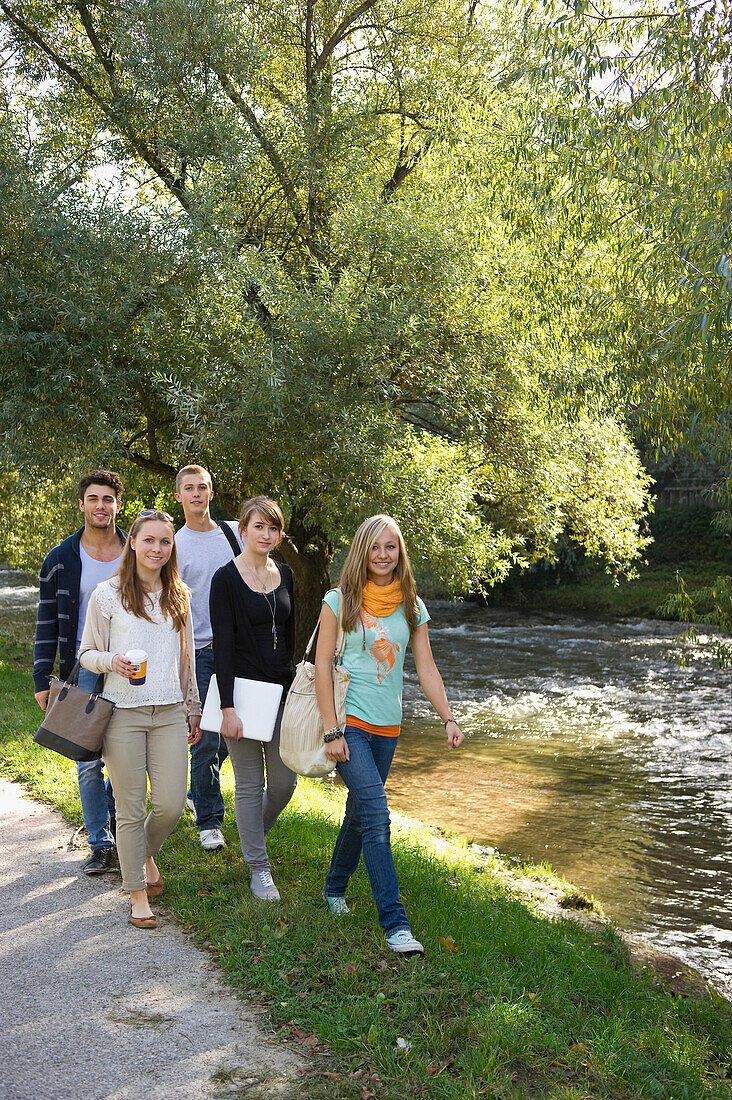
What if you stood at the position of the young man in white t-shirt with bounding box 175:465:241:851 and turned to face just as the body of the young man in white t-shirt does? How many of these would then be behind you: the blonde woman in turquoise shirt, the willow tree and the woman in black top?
1

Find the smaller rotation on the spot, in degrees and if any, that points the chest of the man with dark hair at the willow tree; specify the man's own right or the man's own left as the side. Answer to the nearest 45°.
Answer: approximately 135° to the man's own left

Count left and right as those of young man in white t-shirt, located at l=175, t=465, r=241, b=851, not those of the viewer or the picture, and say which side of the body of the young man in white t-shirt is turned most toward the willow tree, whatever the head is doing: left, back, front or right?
back

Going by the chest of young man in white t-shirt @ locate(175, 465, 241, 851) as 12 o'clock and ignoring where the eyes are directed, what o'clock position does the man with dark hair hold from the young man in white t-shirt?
The man with dark hair is roughly at 2 o'clock from the young man in white t-shirt.

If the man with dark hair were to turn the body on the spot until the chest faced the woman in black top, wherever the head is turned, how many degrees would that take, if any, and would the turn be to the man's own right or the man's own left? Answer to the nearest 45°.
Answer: approximately 45° to the man's own left

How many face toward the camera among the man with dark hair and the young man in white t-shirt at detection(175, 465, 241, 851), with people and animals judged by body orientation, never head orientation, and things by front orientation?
2

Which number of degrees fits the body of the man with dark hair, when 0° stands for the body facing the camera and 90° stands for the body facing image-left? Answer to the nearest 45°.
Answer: approximately 0°

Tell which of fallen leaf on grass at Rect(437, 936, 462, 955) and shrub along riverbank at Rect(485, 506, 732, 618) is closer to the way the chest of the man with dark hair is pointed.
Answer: the fallen leaf on grass

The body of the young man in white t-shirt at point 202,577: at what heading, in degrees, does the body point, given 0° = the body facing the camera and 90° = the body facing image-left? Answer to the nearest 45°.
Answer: approximately 0°
